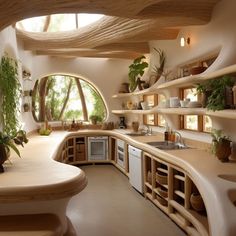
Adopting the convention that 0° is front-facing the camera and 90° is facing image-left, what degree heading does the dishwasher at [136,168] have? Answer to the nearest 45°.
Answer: approximately 45°

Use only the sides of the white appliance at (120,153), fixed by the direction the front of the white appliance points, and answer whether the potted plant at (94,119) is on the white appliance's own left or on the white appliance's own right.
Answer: on the white appliance's own right

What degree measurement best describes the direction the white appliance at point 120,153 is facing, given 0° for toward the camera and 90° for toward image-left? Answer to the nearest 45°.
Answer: approximately 45°

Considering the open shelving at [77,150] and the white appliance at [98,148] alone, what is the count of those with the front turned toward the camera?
2
